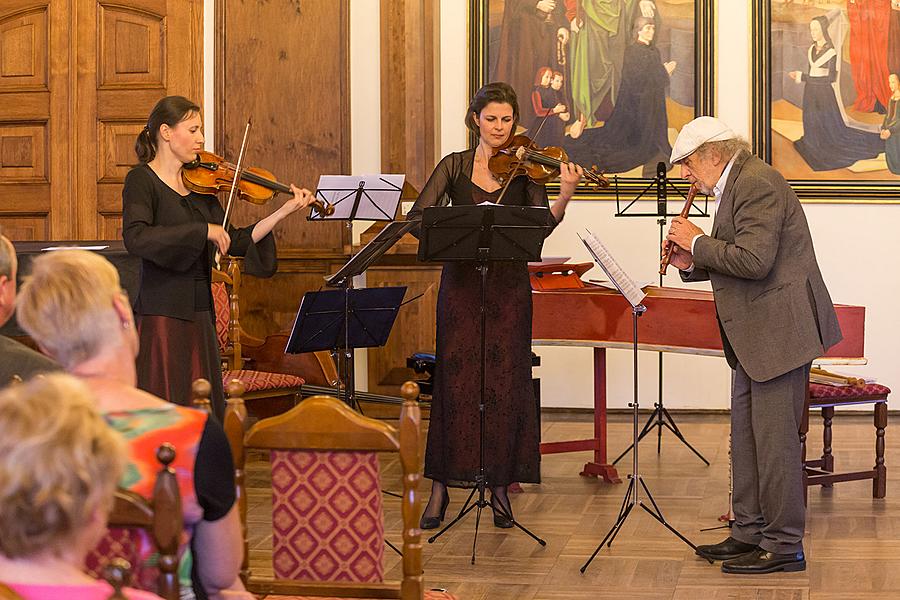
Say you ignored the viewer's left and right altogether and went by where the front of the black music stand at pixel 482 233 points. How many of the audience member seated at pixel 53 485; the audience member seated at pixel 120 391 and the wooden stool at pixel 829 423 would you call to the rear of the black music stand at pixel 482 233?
2

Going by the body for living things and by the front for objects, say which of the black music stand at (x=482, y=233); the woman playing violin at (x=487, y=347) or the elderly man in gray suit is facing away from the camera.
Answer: the black music stand

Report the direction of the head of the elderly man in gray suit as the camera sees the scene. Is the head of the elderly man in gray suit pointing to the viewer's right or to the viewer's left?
to the viewer's left

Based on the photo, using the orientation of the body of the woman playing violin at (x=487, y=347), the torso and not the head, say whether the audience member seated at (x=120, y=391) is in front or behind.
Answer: in front

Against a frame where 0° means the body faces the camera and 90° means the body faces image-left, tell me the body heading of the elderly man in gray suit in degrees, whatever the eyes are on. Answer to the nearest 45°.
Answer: approximately 90°

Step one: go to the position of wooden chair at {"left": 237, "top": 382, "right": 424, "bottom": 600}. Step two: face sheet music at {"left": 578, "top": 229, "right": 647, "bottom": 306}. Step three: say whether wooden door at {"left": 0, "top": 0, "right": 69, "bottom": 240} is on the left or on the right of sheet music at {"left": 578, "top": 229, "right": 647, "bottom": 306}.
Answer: left

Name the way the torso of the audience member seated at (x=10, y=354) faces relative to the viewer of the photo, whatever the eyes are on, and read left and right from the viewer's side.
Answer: facing away from the viewer and to the right of the viewer

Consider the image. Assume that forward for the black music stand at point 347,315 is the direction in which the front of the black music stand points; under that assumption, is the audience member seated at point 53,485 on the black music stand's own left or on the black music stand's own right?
on the black music stand's own left

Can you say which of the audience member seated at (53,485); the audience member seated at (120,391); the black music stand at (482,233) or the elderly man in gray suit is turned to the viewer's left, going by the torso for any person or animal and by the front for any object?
the elderly man in gray suit

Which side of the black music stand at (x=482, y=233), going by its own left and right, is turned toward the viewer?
back

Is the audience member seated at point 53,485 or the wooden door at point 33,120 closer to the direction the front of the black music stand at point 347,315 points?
the wooden door
